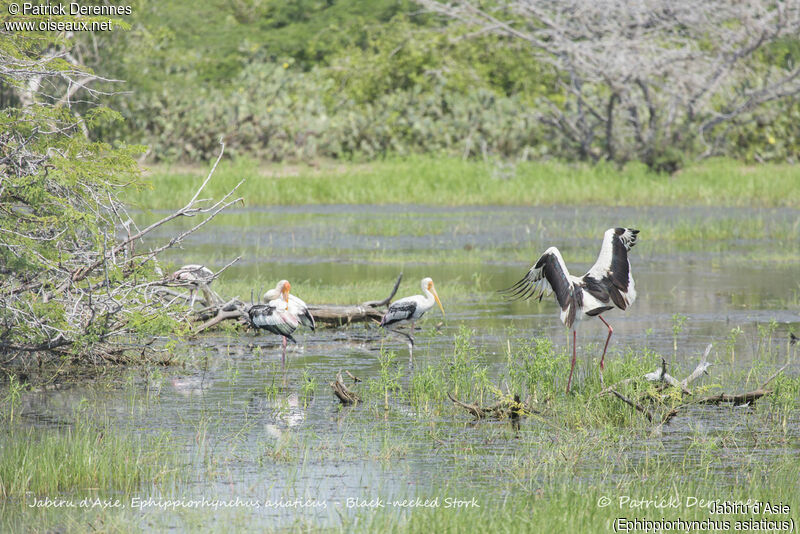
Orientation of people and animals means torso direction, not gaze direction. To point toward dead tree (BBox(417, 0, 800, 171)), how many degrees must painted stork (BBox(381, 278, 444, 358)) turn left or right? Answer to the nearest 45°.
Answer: approximately 90° to its left

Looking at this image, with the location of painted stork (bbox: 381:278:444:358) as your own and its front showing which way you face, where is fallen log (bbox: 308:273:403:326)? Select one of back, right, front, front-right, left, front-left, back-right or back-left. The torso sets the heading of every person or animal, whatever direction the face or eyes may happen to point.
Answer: back-left

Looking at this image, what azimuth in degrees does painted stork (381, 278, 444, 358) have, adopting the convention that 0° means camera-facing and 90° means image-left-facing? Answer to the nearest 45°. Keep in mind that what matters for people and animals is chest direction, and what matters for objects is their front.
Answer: approximately 270°
